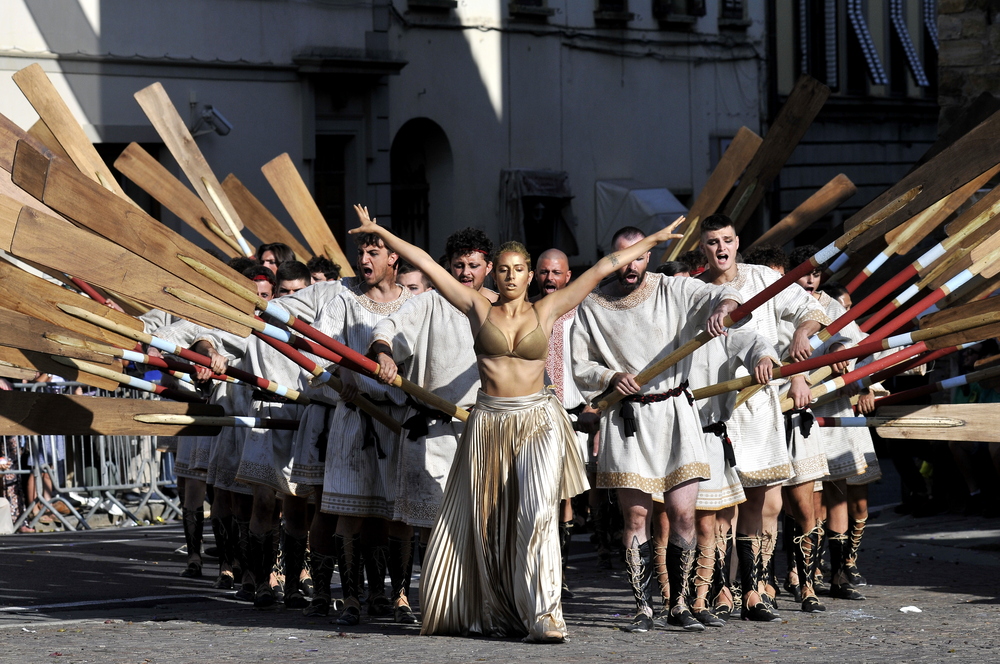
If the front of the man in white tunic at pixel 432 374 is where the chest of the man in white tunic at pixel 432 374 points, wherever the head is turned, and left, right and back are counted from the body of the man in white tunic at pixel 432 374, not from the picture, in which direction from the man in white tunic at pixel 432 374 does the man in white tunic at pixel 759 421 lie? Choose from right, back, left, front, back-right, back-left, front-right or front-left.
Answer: left

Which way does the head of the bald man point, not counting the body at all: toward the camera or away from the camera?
toward the camera

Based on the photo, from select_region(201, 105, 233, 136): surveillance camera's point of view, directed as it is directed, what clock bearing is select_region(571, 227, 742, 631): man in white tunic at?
The man in white tunic is roughly at 1 o'clock from the surveillance camera.

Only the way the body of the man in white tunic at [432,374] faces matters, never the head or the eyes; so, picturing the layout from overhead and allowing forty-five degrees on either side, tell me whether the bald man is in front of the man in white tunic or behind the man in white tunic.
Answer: behind

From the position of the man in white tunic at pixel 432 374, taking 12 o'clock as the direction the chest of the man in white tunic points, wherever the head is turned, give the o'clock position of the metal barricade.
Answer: The metal barricade is roughly at 5 o'clock from the man in white tunic.

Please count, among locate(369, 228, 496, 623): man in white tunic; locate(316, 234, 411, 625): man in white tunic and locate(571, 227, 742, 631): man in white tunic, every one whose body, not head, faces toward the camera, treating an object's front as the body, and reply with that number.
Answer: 3

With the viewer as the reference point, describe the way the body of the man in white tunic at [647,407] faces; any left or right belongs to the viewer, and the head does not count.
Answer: facing the viewer

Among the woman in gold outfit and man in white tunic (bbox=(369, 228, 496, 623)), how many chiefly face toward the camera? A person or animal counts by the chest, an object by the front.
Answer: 2

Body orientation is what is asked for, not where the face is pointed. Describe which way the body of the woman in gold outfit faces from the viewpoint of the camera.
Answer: toward the camera

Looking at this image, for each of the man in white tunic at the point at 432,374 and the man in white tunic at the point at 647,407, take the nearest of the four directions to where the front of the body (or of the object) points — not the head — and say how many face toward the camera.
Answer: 2

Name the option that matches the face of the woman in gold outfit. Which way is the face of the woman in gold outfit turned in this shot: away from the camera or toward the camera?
toward the camera

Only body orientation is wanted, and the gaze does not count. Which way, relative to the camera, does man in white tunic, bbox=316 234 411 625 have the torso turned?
toward the camera

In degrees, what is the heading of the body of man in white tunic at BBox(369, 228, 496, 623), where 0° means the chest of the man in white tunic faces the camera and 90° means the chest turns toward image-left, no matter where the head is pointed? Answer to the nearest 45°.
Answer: approximately 0°
